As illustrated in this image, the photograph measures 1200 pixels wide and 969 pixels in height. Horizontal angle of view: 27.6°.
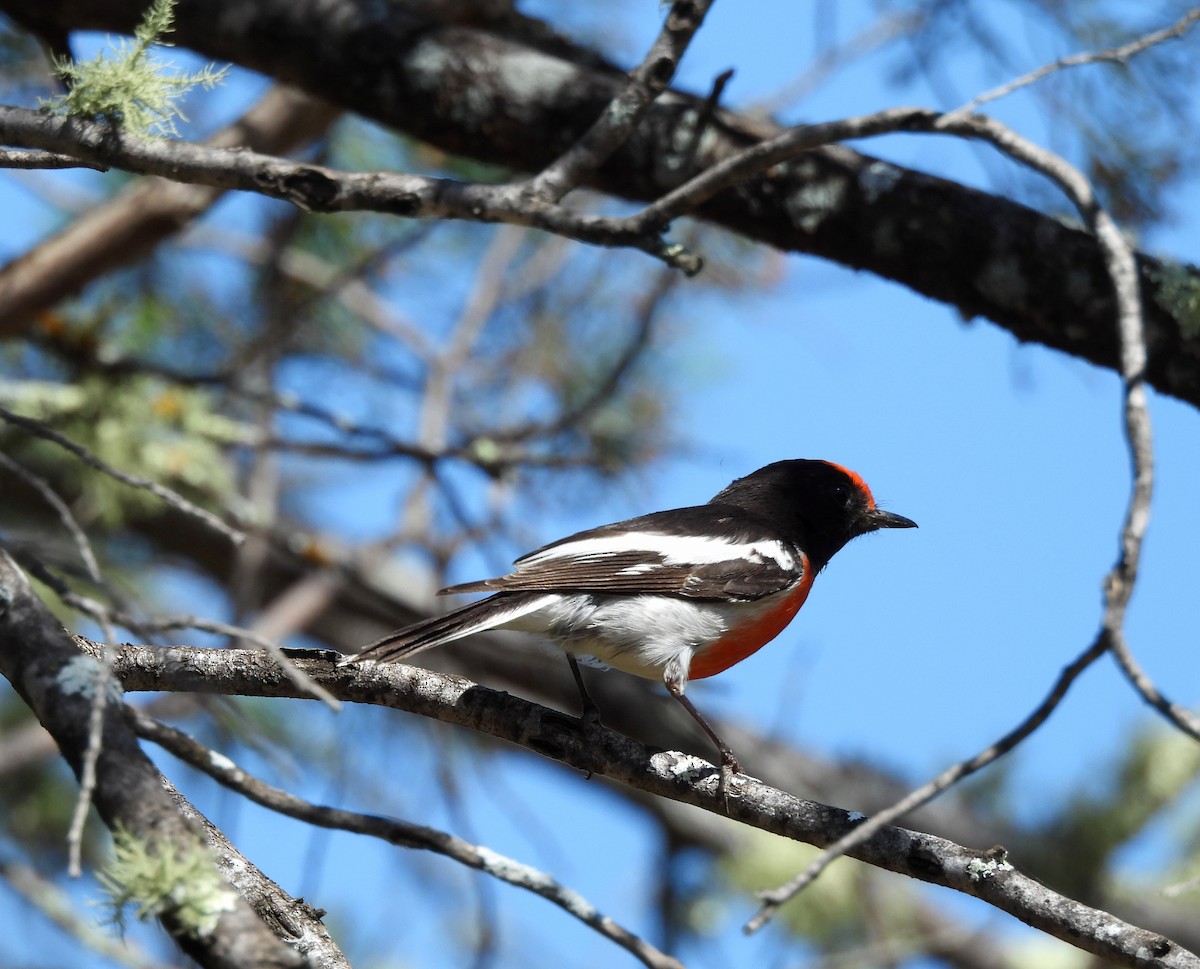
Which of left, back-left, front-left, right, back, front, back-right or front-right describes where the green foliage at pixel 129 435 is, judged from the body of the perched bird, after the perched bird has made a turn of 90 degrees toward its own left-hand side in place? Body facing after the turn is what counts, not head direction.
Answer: front-left

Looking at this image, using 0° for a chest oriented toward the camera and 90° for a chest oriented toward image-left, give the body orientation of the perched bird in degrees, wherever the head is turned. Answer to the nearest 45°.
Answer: approximately 270°

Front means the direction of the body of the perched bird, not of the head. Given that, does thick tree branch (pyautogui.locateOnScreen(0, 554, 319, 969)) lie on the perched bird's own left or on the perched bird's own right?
on the perched bird's own right

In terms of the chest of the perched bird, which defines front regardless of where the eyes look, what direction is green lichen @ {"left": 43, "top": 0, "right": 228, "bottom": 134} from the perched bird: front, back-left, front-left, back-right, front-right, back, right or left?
back-right
